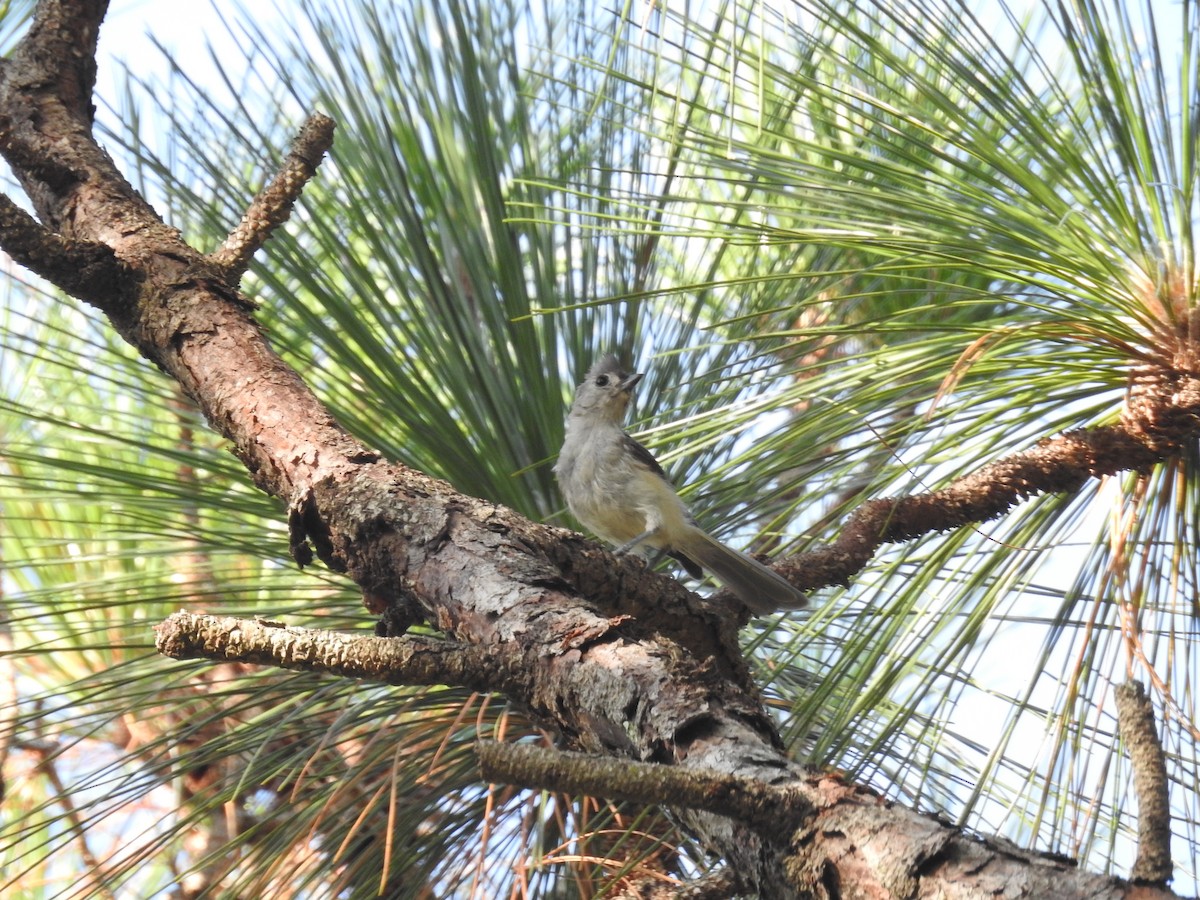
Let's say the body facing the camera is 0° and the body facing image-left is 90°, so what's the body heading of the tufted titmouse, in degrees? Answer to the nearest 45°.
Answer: approximately 45°
